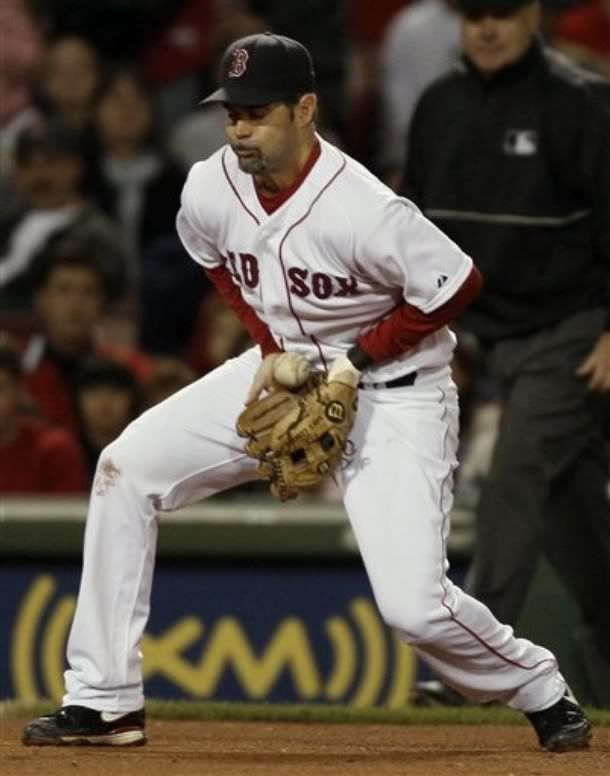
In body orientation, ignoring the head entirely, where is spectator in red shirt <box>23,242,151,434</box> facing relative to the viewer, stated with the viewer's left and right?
facing the viewer

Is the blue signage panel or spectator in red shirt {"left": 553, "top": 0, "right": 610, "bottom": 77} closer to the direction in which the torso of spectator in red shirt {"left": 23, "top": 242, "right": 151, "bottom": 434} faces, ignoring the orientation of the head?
the blue signage panel

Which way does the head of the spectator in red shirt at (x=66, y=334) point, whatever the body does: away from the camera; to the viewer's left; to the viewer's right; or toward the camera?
toward the camera

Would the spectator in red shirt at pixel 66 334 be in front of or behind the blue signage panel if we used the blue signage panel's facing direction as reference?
behind

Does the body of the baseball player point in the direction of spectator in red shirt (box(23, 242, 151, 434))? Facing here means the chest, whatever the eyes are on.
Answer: no

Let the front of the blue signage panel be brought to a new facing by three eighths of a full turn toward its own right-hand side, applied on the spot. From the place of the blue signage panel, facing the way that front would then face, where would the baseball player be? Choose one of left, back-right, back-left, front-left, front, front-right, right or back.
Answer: back-left

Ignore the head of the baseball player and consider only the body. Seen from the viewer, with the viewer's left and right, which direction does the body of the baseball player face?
facing the viewer and to the left of the viewer

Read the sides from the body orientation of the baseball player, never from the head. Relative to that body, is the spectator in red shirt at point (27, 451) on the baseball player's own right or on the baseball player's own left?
on the baseball player's own right

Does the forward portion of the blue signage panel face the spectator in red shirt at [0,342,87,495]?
no

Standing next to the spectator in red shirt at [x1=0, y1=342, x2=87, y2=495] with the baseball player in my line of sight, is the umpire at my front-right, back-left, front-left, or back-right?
front-left

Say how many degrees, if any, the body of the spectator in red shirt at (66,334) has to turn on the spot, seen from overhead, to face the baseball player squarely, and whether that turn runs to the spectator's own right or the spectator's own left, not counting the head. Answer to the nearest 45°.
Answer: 0° — they already face them

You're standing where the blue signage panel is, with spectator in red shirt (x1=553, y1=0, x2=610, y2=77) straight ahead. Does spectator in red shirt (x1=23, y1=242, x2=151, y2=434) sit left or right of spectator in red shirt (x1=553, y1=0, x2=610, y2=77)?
left

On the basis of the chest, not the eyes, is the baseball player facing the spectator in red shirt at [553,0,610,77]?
no

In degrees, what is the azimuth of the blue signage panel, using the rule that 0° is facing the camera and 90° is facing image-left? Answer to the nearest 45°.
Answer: approximately 0°

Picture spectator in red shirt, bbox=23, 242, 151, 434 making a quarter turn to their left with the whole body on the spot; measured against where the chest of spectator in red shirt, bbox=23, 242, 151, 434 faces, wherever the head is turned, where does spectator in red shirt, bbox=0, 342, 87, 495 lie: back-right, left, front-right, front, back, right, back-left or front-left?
right

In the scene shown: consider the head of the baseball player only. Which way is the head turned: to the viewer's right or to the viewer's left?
to the viewer's left

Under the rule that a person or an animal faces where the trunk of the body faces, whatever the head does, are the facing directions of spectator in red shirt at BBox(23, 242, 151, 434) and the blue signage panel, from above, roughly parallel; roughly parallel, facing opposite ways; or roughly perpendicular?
roughly parallel

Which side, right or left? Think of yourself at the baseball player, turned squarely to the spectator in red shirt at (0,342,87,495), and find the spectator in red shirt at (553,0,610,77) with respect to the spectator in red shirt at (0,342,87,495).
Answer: right
